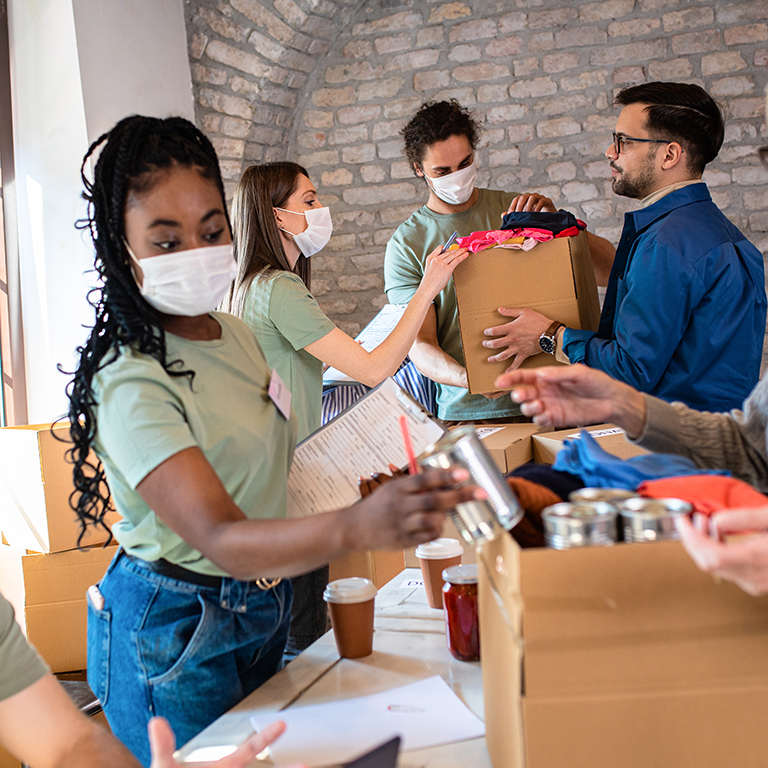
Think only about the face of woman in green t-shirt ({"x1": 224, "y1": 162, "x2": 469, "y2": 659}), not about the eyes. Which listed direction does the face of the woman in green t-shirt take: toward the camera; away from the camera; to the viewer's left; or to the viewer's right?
to the viewer's right

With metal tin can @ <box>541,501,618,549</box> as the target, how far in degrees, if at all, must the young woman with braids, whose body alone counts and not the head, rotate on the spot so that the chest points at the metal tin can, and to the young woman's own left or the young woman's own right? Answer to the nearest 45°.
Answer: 0° — they already face it

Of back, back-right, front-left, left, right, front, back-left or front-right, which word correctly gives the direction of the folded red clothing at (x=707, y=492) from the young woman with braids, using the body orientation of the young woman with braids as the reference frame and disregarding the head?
front

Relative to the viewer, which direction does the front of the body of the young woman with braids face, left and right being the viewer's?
facing the viewer and to the right of the viewer

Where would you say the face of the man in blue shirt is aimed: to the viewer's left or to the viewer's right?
to the viewer's left

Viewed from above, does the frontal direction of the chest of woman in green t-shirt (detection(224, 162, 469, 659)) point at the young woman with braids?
no

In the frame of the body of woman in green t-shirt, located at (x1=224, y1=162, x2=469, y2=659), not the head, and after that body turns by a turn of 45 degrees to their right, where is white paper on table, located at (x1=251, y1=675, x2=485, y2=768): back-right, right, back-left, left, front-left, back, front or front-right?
front-right

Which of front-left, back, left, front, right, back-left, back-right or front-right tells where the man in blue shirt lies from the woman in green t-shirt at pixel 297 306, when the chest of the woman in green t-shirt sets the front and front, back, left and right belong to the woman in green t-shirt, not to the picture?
front

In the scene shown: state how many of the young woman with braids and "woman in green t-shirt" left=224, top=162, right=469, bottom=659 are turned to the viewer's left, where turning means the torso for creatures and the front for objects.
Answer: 0

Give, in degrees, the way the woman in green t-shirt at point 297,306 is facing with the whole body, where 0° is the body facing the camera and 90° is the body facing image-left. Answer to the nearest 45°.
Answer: approximately 270°

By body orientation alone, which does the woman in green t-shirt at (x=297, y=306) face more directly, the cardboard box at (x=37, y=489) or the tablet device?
the tablet device

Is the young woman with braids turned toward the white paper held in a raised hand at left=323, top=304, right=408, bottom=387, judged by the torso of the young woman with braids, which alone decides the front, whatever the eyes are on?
no

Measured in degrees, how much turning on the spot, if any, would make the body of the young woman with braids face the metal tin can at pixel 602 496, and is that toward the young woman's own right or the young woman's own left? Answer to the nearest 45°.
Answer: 0° — they already face it
